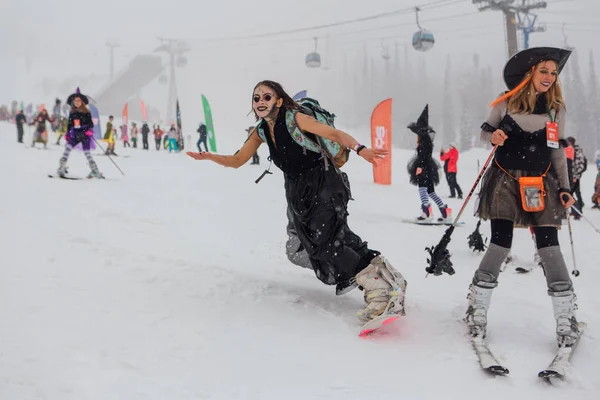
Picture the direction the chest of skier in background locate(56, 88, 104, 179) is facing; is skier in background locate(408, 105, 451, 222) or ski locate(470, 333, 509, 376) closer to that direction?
the ski

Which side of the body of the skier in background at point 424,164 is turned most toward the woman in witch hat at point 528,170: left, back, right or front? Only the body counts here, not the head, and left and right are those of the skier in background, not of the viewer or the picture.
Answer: left

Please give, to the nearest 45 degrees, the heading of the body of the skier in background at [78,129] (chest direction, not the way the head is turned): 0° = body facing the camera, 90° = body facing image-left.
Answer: approximately 0°
